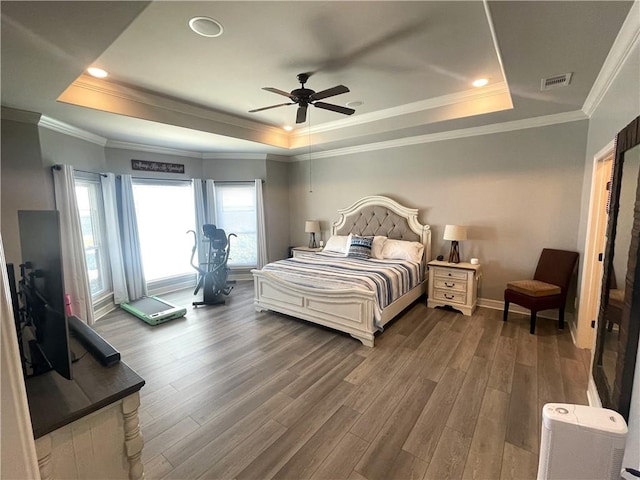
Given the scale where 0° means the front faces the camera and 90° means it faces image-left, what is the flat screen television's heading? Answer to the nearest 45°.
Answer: approximately 225°

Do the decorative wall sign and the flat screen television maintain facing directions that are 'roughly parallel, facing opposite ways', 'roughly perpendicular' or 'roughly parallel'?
roughly perpendicular

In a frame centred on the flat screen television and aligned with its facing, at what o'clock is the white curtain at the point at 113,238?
The white curtain is roughly at 11 o'clock from the flat screen television.

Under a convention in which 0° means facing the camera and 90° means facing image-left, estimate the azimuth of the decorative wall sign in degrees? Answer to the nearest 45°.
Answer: approximately 315°

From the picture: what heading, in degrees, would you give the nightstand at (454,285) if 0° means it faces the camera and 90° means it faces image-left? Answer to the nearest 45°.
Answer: approximately 45°

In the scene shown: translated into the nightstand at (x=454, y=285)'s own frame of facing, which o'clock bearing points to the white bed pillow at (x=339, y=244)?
The white bed pillow is roughly at 2 o'clock from the nightstand.

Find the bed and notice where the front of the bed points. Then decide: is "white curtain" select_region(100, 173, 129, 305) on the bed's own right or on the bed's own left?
on the bed's own right

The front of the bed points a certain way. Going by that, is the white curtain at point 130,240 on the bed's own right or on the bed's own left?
on the bed's own right

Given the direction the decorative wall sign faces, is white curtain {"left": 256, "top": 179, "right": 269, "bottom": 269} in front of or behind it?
in front

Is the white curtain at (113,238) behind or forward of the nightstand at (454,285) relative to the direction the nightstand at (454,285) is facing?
forward
